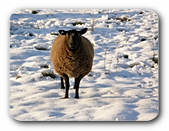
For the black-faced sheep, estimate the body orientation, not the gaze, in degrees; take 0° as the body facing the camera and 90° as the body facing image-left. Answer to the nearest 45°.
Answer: approximately 0°
